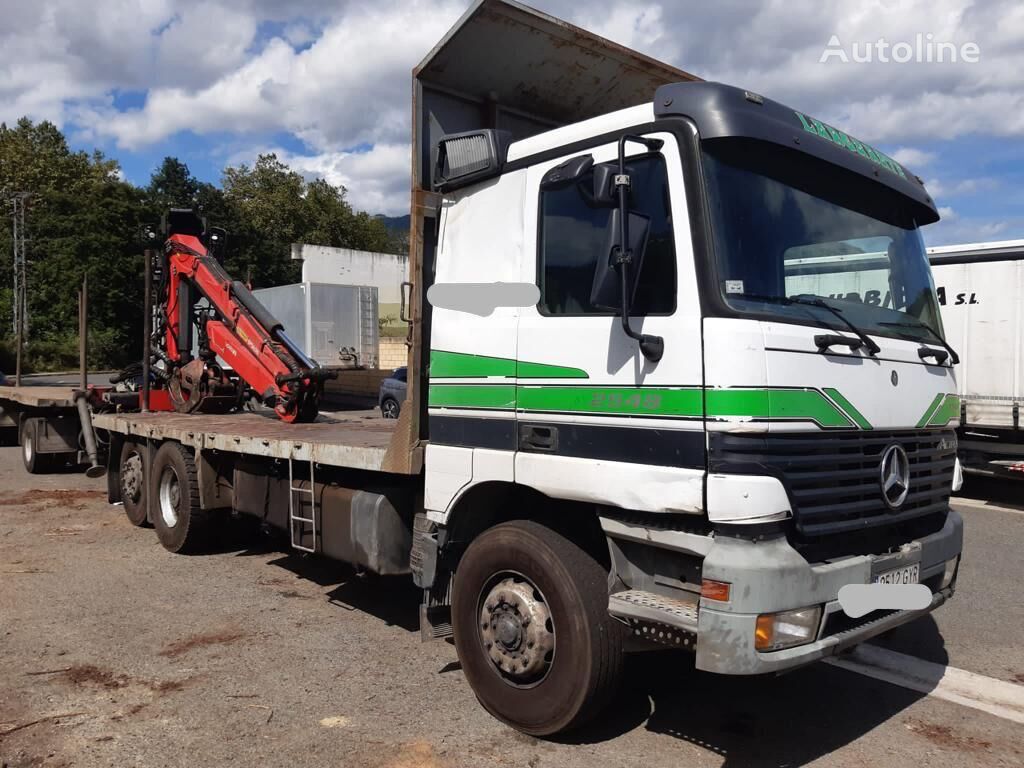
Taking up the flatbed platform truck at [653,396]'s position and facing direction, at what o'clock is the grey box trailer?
The grey box trailer is roughly at 7 o'clock from the flatbed platform truck.

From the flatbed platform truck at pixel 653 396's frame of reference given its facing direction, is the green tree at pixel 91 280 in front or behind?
behind

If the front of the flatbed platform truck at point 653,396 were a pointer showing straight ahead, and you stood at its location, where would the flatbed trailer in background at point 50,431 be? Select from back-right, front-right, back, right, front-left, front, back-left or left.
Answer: back

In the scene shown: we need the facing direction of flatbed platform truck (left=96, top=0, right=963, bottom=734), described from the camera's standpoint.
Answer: facing the viewer and to the right of the viewer

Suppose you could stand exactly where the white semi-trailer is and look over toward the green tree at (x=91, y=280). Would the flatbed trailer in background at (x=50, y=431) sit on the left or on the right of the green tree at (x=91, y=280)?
left

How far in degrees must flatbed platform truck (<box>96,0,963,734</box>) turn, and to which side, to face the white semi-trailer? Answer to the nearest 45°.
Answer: approximately 90° to its left
